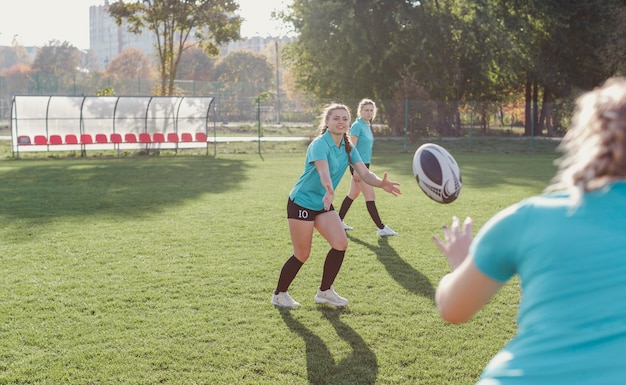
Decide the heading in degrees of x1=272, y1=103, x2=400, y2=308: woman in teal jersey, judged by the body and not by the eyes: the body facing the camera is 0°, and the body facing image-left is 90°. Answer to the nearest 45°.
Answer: approximately 315°

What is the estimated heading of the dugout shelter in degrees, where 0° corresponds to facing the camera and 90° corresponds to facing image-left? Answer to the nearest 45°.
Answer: approximately 0°

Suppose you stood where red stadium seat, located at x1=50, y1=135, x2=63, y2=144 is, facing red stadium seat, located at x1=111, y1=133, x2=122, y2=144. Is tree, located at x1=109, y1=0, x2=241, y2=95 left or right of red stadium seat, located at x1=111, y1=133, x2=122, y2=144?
left

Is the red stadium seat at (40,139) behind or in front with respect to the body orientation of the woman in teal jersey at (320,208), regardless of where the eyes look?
behind

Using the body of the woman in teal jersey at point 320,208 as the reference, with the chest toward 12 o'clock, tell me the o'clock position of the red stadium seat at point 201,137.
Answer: The red stadium seat is roughly at 7 o'clock from the woman in teal jersey.
